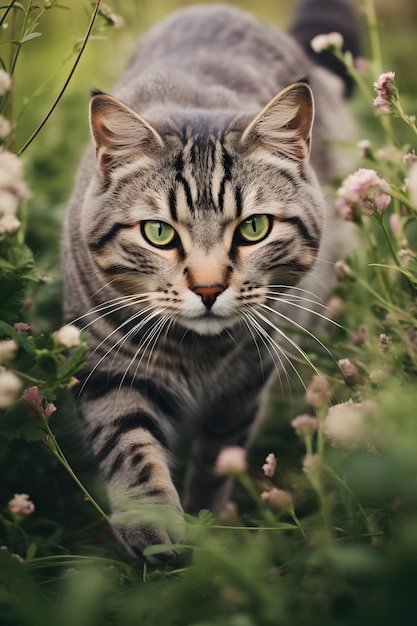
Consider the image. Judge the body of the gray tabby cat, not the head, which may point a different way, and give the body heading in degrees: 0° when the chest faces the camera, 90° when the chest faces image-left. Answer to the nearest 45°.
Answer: approximately 0°

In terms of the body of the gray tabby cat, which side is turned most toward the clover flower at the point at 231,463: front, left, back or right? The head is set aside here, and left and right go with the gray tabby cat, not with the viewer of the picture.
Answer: front

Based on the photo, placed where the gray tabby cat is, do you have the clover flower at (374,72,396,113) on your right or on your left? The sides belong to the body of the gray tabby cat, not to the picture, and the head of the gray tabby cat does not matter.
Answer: on your left

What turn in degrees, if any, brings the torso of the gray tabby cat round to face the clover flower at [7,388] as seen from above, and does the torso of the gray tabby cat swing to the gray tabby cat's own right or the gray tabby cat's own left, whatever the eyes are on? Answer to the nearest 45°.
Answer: approximately 45° to the gray tabby cat's own right
